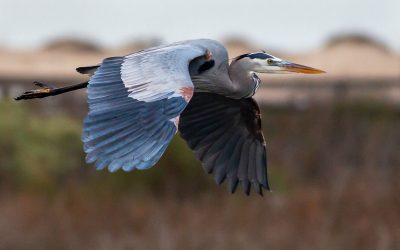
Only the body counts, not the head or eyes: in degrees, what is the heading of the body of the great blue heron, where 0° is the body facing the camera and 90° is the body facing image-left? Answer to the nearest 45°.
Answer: approximately 270°

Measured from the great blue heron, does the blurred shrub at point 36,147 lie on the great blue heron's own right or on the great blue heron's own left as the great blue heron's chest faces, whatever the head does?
on the great blue heron's own left

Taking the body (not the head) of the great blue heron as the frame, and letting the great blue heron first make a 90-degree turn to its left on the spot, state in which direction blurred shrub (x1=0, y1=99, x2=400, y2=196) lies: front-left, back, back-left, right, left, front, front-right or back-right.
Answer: front
